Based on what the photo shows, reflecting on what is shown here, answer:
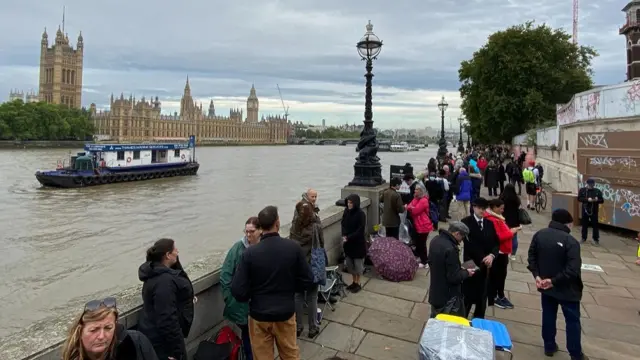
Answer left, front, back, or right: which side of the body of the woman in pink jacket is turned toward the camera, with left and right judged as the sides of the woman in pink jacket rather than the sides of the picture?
left

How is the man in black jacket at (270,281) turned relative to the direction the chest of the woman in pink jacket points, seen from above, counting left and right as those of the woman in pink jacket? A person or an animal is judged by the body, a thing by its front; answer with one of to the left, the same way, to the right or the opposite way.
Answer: to the right

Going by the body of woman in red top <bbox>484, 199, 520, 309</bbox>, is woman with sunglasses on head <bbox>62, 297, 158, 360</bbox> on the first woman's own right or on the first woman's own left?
on the first woman's own right

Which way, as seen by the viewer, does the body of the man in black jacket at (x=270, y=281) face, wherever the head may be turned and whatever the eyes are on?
away from the camera

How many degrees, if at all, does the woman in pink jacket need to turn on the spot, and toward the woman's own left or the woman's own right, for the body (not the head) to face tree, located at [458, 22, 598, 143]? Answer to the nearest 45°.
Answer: approximately 90° to the woman's own right

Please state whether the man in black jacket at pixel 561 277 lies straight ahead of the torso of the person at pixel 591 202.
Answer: yes

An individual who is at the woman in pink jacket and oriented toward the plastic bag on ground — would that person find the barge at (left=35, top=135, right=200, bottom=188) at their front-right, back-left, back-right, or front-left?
back-right

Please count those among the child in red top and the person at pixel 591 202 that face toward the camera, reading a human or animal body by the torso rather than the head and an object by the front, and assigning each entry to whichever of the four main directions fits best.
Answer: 1

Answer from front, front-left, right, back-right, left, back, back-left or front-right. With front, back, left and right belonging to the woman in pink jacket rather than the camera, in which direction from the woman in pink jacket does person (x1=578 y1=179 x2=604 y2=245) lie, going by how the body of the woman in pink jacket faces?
back-right

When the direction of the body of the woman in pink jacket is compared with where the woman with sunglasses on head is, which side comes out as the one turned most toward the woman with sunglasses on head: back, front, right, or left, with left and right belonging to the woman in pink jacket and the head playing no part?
left

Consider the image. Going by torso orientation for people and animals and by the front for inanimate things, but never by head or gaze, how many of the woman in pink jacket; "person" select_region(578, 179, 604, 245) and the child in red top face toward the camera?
1
